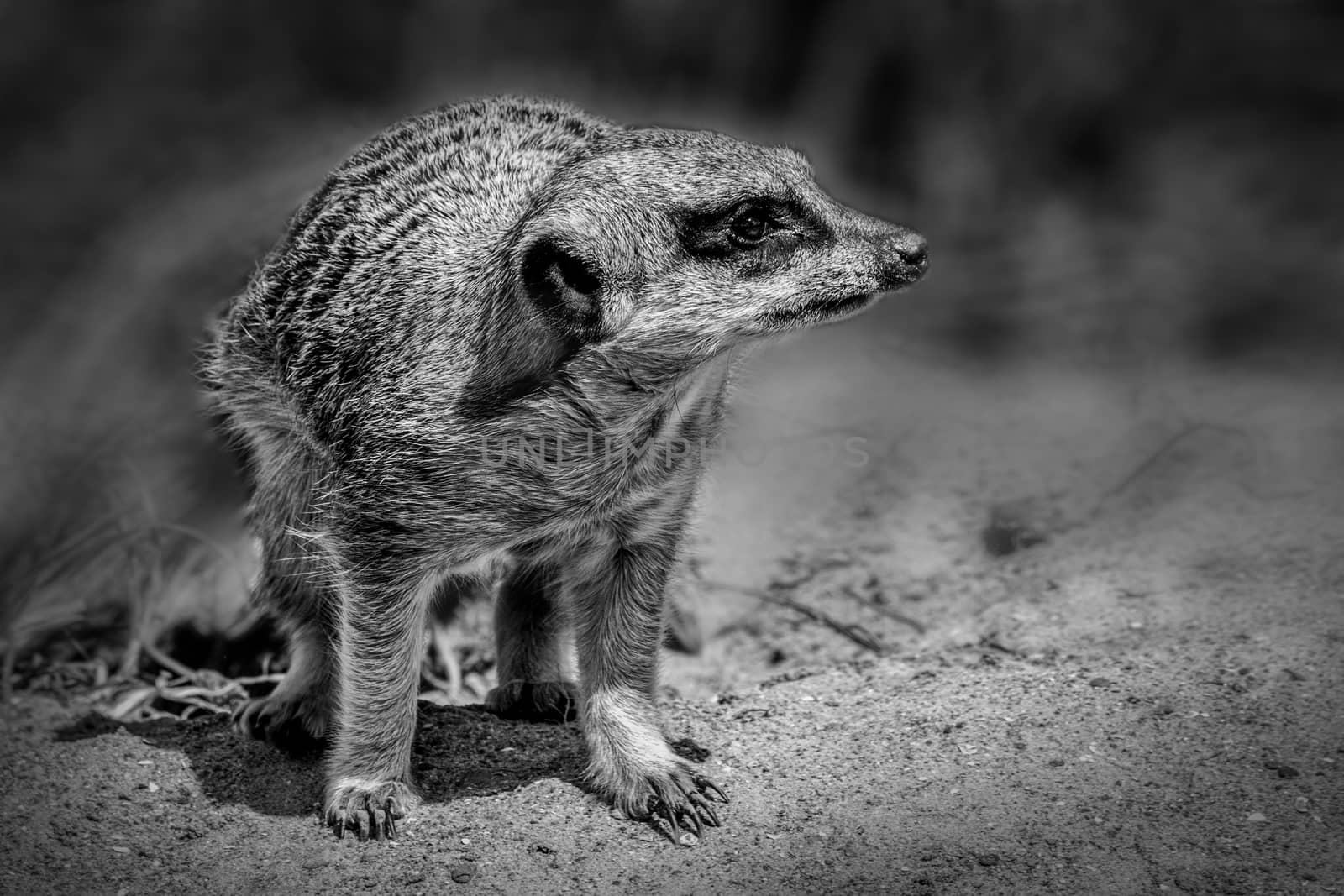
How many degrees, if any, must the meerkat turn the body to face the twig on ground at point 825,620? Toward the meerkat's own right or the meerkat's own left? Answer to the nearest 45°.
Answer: approximately 90° to the meerkat's own left

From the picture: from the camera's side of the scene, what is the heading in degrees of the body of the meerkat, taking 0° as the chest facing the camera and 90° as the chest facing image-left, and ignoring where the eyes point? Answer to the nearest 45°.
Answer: approximately 315°

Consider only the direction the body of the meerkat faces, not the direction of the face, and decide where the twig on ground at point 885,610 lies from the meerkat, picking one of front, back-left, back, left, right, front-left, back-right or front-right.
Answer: left
